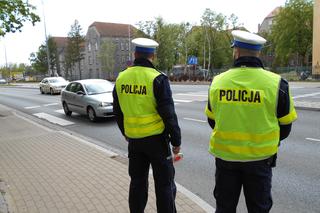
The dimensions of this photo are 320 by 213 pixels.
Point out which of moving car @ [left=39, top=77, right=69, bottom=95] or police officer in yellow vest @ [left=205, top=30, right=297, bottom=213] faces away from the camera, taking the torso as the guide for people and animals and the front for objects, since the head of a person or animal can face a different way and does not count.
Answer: the police officer in yellow vest

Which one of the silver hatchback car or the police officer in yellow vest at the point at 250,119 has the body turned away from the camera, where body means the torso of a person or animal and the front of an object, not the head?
the police officer in yellow vest

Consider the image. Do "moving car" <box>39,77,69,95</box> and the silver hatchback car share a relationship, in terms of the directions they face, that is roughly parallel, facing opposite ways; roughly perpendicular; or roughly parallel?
roughly parallel

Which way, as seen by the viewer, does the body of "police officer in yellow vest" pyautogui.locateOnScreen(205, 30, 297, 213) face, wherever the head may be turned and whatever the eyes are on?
away from the camera

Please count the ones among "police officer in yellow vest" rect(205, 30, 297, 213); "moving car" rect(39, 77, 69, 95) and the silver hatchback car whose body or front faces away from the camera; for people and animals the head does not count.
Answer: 1

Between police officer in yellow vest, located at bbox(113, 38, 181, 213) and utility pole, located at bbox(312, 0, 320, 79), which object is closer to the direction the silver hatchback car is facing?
the police officer in yellow vest

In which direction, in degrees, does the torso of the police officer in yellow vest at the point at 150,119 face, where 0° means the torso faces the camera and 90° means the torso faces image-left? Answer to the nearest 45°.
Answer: approximately 225°

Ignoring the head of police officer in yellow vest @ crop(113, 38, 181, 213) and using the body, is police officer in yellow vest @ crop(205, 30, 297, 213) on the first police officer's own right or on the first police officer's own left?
on the first police officer's own right

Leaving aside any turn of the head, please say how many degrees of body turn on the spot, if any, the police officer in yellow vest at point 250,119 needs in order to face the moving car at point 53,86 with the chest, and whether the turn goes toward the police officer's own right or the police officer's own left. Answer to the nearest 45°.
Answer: approximately 45° to the police officer's own left

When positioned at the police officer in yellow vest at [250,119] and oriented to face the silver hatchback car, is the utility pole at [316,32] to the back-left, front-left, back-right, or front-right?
front-right

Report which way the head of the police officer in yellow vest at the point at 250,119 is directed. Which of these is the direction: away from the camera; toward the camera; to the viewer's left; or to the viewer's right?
away from the camera

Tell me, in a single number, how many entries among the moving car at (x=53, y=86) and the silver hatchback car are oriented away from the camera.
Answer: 0

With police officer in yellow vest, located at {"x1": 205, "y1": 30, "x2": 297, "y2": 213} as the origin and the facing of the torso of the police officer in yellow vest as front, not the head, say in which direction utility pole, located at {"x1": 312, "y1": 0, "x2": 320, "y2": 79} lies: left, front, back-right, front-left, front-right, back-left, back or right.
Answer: front

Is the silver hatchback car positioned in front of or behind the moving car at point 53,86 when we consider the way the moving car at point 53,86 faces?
in front

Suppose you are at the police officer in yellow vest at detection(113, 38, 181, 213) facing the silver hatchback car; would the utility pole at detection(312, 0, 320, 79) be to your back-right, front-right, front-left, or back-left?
front-right
